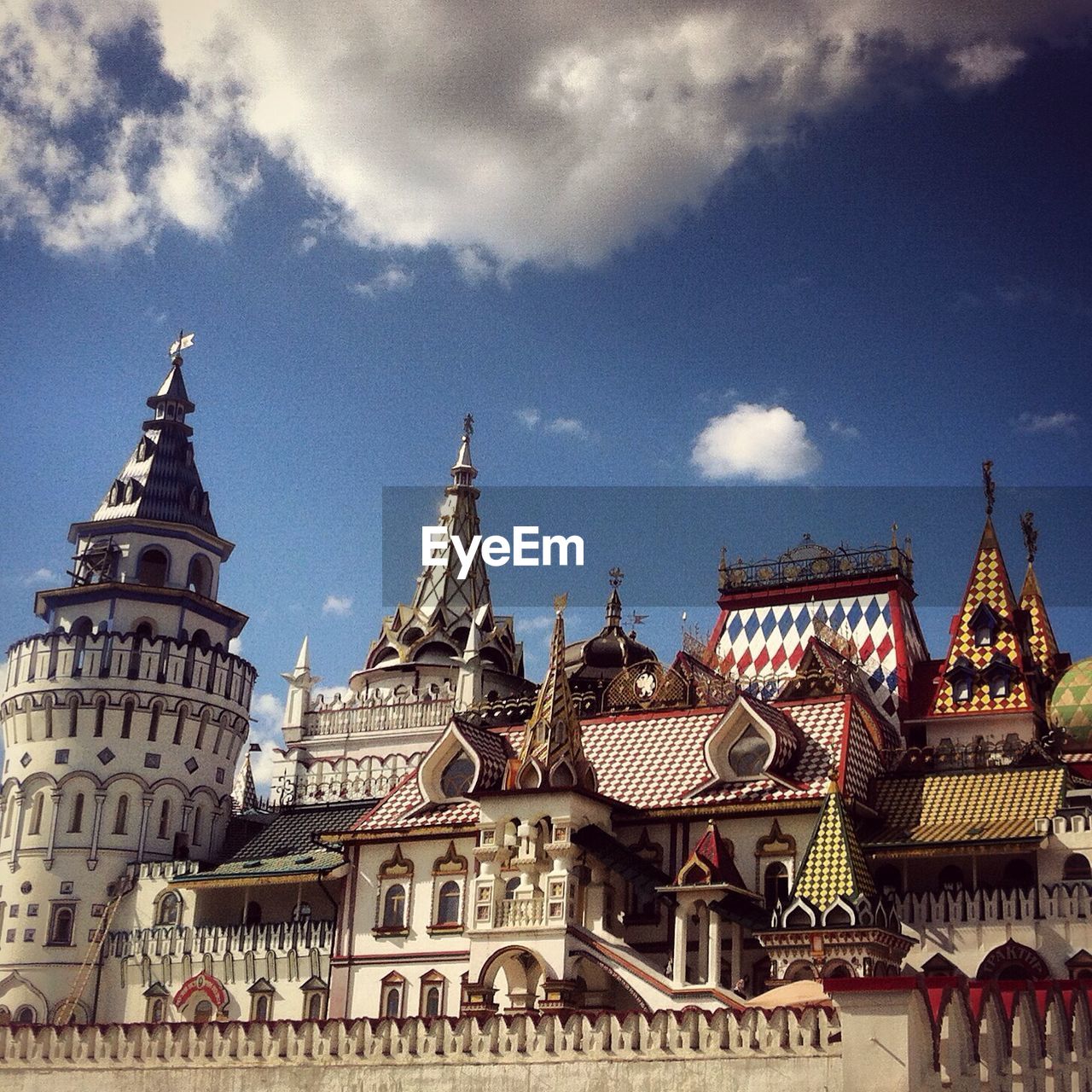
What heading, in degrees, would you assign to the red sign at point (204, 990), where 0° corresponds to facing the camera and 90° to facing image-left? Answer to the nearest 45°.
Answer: approximately 0°

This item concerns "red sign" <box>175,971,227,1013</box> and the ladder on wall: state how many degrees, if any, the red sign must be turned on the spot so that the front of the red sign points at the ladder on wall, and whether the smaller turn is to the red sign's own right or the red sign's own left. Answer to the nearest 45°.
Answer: approximately 135° to the red sign's own right
